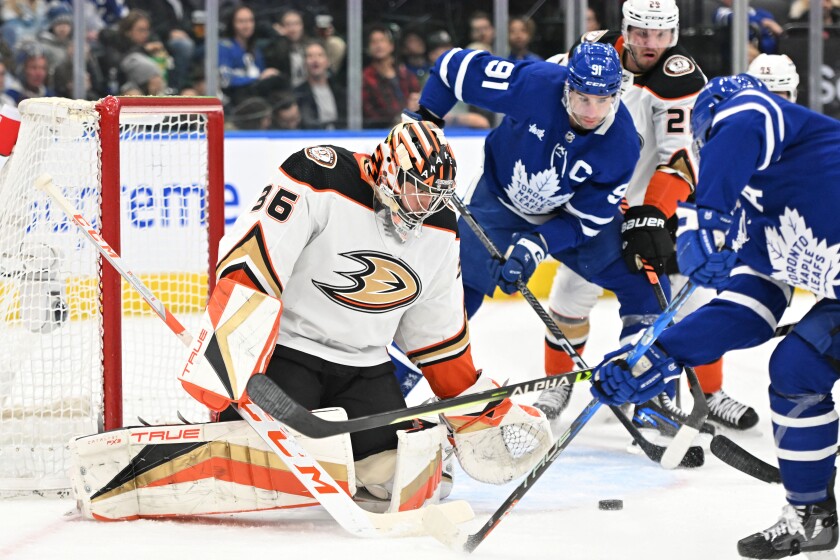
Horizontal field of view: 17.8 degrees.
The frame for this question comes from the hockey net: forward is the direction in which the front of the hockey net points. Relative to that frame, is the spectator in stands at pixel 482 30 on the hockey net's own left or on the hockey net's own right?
on the hockey net's own left

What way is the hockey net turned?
to the viewer's right

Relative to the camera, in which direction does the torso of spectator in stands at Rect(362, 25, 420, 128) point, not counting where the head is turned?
toward the camera

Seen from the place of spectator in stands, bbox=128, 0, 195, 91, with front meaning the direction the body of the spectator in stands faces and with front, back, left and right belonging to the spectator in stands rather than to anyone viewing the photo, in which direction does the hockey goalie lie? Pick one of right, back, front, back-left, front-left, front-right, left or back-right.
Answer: front

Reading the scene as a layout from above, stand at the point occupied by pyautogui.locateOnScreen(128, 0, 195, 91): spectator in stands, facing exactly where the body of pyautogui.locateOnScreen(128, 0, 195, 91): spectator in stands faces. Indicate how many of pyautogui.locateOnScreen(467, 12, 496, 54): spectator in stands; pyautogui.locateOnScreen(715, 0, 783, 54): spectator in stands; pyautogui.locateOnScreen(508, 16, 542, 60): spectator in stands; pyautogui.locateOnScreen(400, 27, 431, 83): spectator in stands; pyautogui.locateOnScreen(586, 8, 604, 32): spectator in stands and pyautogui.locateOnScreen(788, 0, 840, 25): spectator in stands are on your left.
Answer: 6

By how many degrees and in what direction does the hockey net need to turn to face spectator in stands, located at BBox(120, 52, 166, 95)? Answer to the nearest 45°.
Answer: approximately 90° to its left

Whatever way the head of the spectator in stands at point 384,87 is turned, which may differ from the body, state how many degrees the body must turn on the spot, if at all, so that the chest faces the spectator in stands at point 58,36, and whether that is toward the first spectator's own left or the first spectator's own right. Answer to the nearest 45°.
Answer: approximately 90° to the first spectator's own right

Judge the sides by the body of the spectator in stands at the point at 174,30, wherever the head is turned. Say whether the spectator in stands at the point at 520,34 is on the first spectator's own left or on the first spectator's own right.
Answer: on the first spectator's own left

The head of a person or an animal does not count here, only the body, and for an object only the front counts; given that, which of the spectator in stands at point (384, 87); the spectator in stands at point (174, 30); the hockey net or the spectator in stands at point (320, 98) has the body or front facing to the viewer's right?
the hockey net

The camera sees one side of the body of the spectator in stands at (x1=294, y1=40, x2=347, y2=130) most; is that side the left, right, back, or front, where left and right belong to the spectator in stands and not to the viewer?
front
